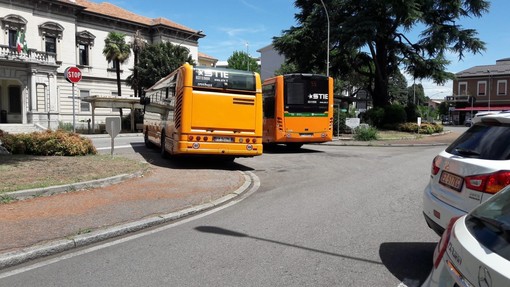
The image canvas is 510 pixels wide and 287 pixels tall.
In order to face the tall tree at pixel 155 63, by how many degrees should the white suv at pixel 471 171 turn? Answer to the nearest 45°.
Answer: approximately 90° to its left

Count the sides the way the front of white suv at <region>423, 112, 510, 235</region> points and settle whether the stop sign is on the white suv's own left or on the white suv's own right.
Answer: on the white suv's own left

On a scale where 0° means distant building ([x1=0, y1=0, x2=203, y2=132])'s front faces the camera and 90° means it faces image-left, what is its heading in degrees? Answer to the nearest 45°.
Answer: approximately 315°

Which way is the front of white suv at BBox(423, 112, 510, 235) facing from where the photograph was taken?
facing away from the viewer and to the right of the viewer

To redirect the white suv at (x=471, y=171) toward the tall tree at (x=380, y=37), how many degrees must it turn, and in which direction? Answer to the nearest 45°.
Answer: approximately 45° to its left
